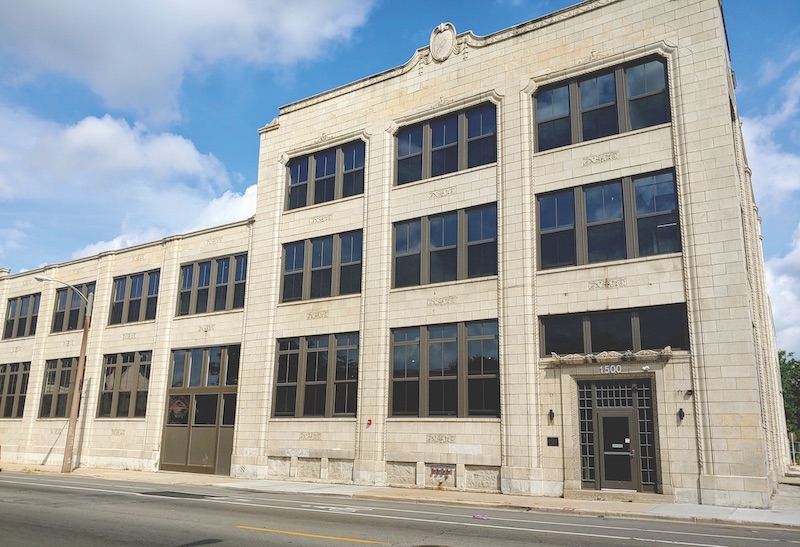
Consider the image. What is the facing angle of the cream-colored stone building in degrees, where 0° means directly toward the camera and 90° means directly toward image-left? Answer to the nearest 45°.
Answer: approximately 45°
